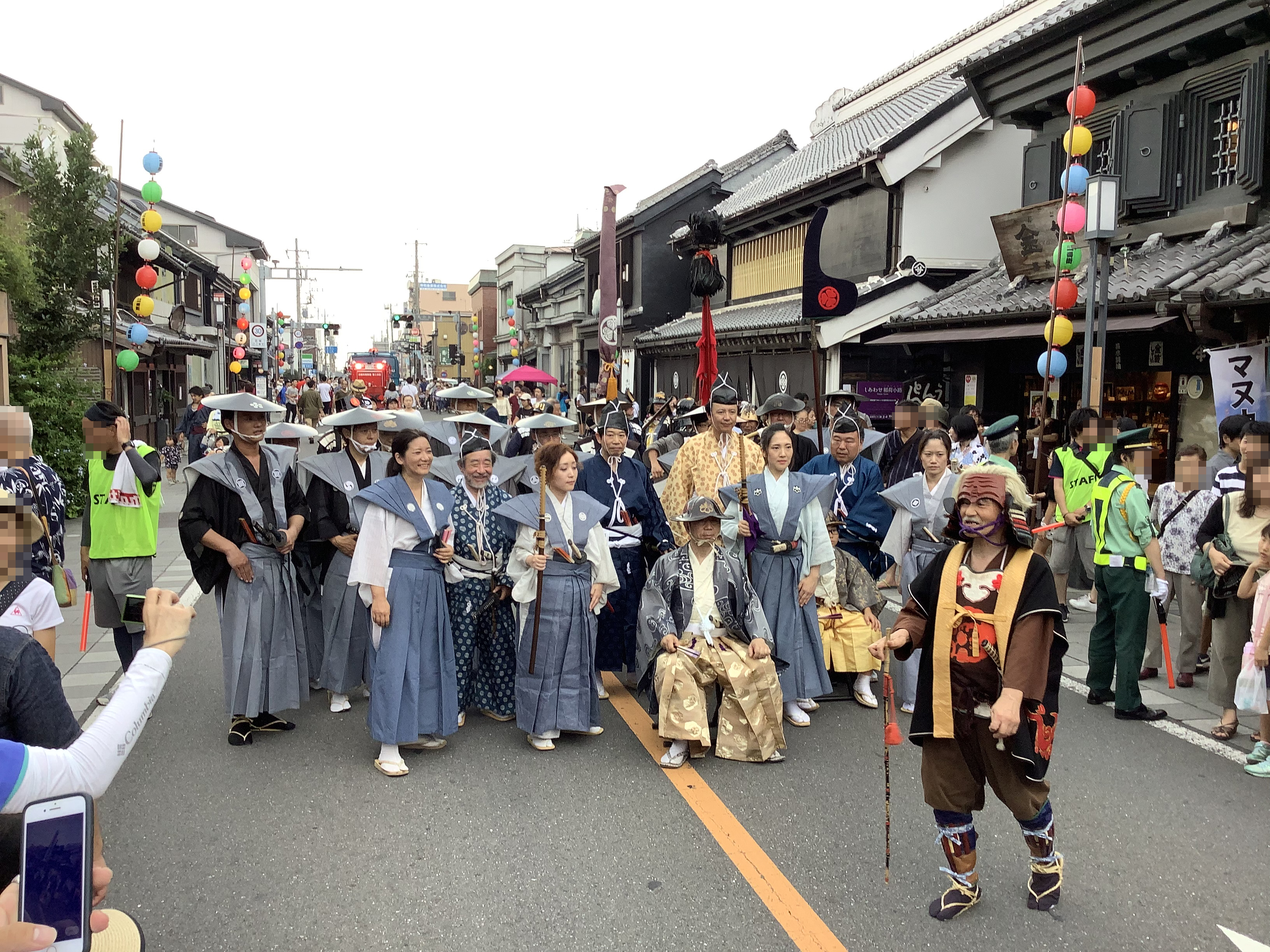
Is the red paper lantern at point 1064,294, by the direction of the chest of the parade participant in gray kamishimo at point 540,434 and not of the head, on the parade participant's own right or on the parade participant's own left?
on the parade participant's own left

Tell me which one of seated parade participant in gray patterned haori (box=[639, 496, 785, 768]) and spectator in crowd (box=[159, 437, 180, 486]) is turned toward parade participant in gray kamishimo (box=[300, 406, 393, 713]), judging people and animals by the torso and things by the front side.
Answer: the spectator in crowd

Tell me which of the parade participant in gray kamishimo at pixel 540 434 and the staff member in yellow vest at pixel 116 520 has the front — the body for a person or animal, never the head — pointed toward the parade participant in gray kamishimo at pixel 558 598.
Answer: the parade participant in gray kamishimo at pixel 540 434

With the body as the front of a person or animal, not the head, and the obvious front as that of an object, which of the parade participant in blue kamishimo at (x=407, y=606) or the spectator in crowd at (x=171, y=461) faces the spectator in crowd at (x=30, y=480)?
the spectator in crowd at (x=171, y=461)

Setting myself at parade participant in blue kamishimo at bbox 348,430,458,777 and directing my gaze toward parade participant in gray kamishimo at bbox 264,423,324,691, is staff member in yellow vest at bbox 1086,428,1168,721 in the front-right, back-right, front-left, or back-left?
back-right

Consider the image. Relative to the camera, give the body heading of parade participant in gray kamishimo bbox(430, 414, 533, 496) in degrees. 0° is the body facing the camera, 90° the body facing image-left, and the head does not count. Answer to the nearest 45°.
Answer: approximately 0°

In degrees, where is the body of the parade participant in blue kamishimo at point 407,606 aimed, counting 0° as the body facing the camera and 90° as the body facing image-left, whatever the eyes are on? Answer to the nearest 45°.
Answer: approximately 315°

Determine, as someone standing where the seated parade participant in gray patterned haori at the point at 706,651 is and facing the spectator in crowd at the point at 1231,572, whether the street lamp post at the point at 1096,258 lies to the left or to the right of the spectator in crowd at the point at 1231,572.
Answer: left

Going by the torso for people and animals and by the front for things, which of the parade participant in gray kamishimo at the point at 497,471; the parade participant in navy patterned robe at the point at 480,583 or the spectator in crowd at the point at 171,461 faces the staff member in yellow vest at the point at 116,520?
the spectator in crowd

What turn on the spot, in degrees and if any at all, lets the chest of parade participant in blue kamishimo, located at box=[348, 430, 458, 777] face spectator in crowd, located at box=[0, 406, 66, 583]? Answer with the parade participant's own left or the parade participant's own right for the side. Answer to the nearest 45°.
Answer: approximately 135° to the parade participant's own right

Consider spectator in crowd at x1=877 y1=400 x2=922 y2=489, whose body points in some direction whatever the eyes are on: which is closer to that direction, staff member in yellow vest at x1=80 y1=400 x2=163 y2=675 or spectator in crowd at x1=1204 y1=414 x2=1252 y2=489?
the staff member in yellow vest
